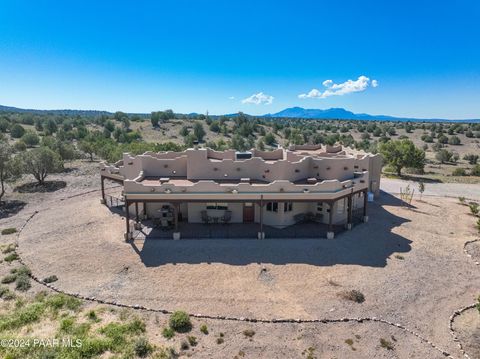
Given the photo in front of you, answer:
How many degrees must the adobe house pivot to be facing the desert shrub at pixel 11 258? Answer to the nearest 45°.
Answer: approximately 45° to its right

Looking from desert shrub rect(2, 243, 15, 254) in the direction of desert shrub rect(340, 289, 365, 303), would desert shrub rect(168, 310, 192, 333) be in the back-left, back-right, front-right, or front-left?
front-right

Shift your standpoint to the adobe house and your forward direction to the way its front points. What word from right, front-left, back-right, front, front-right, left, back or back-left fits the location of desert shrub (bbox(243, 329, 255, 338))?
front

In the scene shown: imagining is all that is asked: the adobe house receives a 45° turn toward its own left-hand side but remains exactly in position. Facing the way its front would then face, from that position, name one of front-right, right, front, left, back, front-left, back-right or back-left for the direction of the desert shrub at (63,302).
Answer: right

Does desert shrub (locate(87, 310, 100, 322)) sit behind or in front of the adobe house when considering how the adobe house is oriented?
in front

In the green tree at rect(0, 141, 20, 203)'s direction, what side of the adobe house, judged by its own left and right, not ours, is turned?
right

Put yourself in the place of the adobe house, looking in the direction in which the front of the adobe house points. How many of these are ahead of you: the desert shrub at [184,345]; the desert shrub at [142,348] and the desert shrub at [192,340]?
3

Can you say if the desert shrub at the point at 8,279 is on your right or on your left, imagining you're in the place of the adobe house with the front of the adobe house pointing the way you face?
on your right

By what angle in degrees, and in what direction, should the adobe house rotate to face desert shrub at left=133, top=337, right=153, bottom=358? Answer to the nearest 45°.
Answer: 0° — it already faces it

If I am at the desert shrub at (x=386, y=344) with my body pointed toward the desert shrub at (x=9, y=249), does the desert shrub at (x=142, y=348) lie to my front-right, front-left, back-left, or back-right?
front-left

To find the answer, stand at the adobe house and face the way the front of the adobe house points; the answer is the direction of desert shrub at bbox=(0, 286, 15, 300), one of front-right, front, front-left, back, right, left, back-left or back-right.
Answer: front-right

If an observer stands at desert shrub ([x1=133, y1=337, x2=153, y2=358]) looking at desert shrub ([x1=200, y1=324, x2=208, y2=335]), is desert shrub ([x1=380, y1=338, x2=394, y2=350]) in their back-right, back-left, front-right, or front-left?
front-right

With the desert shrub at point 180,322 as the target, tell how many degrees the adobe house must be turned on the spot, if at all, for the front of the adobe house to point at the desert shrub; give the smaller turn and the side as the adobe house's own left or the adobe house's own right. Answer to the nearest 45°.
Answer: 0° — it already faces it

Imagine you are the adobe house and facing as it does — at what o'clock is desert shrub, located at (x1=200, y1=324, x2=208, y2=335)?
The desert shrub is roughly at 12 o'clock from the adobe house.

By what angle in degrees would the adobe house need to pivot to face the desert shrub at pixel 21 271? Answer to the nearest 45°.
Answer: approximately 45° to its right

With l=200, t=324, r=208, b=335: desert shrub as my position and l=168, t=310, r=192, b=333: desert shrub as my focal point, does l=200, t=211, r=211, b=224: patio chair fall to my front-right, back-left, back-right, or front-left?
front-right

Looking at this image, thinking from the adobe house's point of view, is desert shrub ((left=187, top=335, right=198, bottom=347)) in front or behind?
in front

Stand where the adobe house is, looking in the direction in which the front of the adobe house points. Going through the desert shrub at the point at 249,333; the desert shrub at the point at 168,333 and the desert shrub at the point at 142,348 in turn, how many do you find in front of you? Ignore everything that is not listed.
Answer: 3

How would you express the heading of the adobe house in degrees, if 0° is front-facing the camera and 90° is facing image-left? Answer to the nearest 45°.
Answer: approximately 0°

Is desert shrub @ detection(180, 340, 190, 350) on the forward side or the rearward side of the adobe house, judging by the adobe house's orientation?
on the forward side
